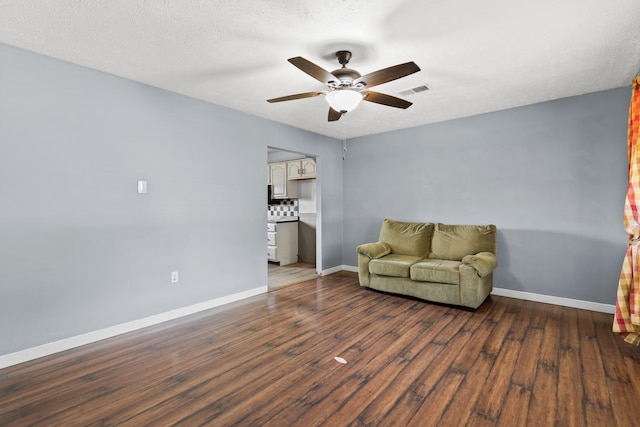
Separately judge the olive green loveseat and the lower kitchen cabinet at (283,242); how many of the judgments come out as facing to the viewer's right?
0

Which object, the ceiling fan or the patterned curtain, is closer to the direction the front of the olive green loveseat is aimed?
the ceiling fan

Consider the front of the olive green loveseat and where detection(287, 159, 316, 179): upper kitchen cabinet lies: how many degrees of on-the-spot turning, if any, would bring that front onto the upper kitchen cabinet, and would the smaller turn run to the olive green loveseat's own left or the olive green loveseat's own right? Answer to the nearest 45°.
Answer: approximately 90° to the olive green loveseat's own right

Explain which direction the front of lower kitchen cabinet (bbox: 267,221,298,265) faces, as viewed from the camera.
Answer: facing the viewer and to the left of the viewer

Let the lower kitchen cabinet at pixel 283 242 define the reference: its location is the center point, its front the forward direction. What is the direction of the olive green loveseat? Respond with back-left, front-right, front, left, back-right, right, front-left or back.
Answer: left

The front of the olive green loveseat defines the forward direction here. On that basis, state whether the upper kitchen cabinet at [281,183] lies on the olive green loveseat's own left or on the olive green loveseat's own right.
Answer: on the olive green loveseat's own right

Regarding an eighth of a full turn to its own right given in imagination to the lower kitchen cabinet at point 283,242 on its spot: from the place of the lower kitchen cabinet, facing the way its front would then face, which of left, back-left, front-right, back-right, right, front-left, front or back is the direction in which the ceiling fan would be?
left

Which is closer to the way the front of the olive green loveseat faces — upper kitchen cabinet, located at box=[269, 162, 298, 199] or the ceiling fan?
the ceiling fan

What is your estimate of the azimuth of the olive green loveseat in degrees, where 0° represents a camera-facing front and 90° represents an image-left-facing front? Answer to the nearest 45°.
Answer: approximately 45°
